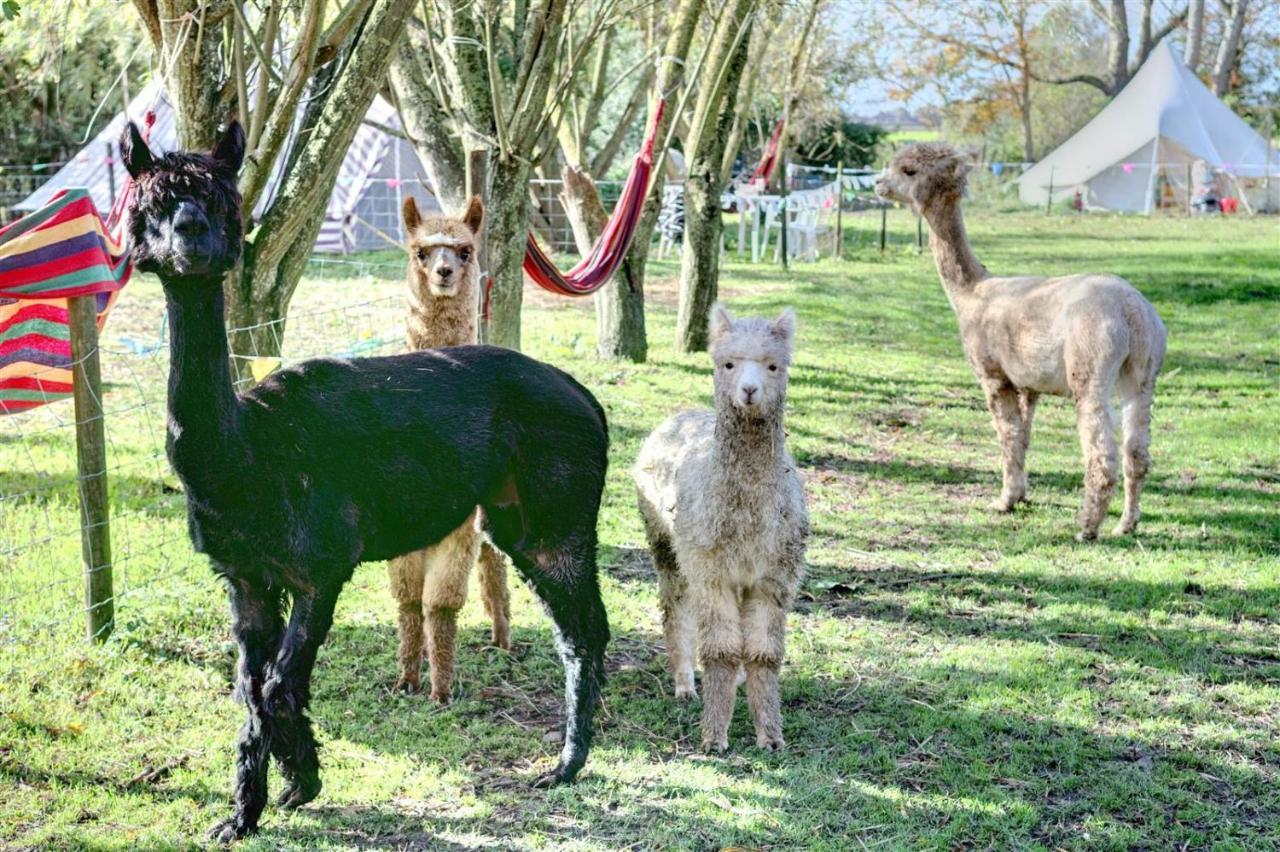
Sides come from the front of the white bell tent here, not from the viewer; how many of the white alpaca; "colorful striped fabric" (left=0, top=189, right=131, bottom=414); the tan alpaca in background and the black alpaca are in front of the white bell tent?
4

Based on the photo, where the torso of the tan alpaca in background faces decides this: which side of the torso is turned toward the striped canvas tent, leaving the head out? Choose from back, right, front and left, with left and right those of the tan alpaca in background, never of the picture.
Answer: front

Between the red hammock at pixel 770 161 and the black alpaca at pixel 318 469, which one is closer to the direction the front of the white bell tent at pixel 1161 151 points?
the black alpaca

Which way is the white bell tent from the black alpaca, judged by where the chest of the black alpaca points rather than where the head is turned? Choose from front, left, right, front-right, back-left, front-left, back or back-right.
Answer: back

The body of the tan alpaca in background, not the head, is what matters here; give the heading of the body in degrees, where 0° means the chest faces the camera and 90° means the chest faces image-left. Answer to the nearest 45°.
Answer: approximately 135°

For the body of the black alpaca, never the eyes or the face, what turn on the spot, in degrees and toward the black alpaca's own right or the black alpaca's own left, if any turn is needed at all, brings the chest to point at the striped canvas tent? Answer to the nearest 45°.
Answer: approximately 135° to the black alpaca's own right

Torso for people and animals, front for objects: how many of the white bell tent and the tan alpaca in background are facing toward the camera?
1

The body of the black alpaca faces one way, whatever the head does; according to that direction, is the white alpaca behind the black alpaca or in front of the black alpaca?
behind

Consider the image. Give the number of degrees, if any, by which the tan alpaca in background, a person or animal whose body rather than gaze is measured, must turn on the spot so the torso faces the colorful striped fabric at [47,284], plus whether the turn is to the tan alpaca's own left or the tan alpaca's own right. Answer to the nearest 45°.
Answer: approximately 90° to the tan alpaca's own left

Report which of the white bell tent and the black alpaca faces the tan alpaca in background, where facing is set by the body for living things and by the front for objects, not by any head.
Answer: the white bell tent
